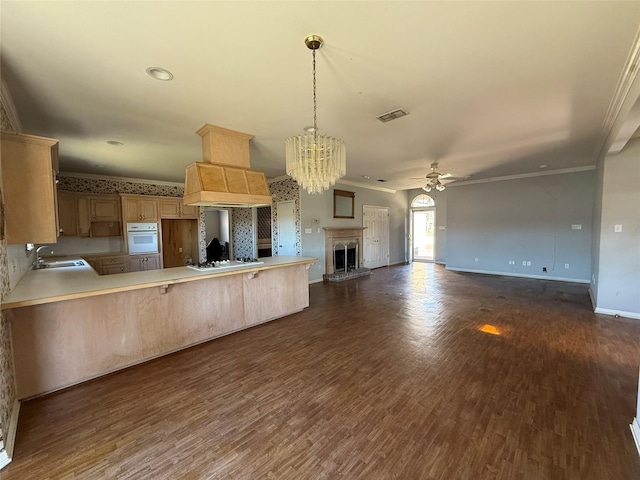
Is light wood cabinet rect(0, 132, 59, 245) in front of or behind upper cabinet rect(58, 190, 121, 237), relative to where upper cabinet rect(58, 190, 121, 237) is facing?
in front

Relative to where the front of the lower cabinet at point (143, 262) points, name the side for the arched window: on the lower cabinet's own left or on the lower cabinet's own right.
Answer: on the lower cabinet's own left

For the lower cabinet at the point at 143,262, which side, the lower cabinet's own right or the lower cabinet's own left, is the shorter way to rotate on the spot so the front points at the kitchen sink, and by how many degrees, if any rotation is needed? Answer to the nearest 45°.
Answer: approximately 45° to the lower cabinet's own right

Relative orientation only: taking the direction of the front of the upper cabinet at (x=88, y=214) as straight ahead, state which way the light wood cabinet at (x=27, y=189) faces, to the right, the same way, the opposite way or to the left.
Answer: to the left

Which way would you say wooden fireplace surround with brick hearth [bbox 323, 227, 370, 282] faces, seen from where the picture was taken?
facing the viewer and to the right of the viewer

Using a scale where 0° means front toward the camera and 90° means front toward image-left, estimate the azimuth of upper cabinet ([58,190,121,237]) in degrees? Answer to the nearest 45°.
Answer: approximately 0°

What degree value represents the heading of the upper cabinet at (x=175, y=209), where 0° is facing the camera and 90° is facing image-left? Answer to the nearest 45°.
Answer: approximately 0°

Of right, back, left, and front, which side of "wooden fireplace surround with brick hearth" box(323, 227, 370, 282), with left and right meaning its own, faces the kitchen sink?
right

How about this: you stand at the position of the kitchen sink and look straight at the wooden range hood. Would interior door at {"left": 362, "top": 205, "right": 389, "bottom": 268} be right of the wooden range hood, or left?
left

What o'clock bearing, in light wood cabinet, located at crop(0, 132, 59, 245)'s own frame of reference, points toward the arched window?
The arched window is roughly at 12 o'clock from the light wood cabinet.

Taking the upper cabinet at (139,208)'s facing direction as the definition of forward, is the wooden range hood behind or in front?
in front
